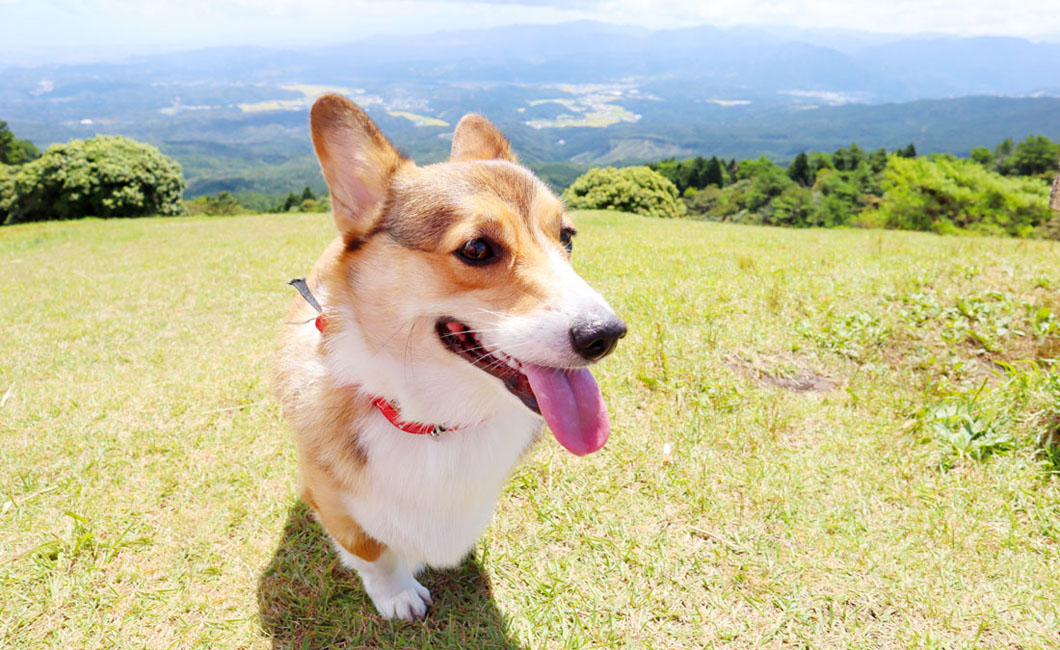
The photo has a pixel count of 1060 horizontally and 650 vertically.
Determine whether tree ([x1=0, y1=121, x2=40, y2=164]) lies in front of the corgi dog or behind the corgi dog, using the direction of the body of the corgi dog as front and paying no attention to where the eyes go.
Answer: behind

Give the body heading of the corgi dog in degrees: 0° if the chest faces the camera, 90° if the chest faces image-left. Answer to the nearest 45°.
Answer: approximately 315°

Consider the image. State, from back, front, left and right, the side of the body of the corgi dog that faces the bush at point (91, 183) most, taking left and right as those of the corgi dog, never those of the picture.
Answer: back

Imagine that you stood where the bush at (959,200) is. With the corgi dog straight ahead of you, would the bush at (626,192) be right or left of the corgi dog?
right

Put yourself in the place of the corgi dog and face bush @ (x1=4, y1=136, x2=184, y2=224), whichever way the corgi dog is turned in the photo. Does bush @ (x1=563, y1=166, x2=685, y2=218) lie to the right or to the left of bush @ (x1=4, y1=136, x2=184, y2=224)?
right

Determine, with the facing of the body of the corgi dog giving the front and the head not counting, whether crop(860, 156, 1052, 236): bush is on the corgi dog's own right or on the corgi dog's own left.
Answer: on the corgi dog's own left

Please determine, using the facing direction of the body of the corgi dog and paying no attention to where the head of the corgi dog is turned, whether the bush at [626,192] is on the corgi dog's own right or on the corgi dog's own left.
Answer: on the corgi dog's own left

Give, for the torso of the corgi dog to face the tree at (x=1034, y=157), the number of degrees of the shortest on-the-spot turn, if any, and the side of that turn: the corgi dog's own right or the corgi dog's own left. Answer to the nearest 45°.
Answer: approximately 90° to the corgi dog's own left
